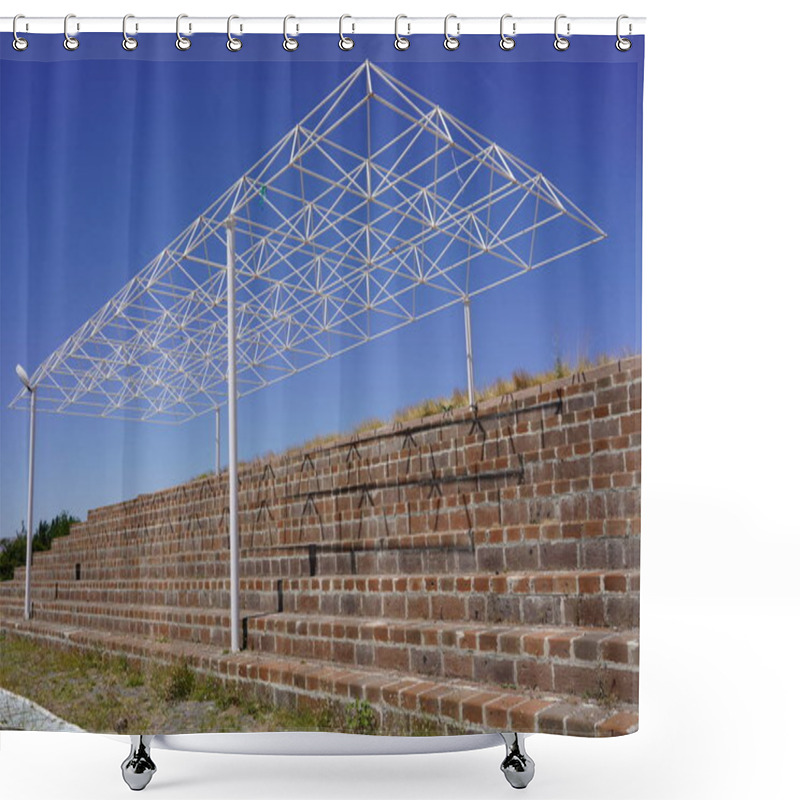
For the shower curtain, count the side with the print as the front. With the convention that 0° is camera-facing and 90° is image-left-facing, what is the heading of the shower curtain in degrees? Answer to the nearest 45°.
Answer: approximately 0°
